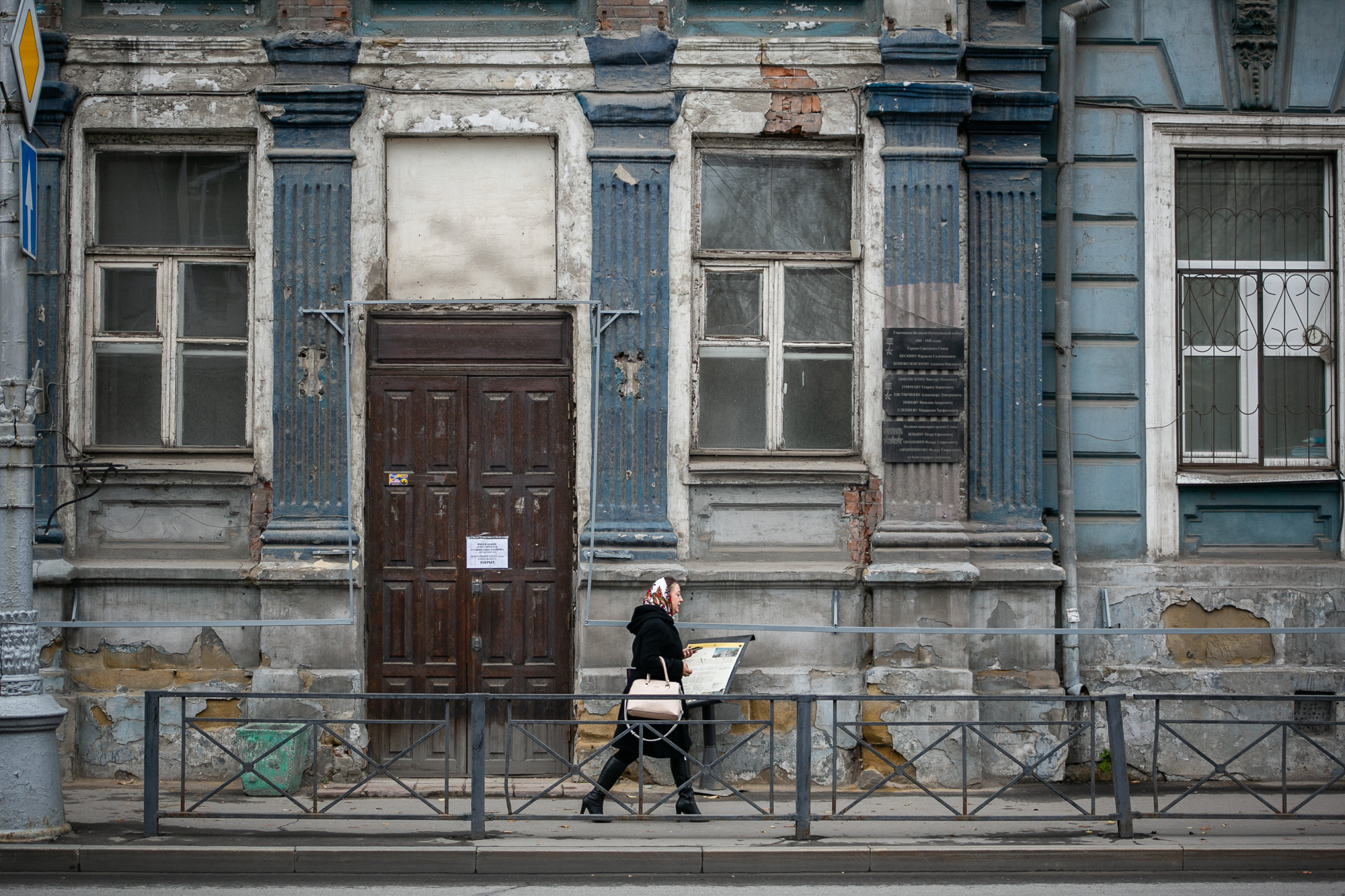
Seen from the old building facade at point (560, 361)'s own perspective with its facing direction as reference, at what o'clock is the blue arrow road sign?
The blue arrow road sign is roughly at 2 o'clock from the old building facade.

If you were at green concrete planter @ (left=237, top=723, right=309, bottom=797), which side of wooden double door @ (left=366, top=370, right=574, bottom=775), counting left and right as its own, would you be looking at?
right

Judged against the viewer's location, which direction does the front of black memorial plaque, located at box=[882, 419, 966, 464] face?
facing the viewer

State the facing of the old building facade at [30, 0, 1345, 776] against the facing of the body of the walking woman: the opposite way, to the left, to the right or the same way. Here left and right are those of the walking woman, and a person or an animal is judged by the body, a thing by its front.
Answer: to the right

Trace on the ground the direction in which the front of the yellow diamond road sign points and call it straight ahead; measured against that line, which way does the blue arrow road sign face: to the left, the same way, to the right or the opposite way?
the same way

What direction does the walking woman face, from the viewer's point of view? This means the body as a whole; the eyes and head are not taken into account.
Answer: to the viewer's right

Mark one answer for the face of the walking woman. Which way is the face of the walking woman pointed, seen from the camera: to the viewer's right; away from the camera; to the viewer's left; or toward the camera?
to the viewer's right

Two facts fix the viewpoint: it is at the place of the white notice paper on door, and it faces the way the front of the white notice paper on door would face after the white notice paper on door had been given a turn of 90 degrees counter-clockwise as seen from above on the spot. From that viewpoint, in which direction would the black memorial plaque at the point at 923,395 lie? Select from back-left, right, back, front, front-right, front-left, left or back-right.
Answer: front

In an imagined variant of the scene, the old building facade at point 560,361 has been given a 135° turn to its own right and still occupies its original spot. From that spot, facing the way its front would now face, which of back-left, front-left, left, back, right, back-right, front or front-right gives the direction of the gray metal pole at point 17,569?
left

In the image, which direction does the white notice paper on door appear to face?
toward the camera

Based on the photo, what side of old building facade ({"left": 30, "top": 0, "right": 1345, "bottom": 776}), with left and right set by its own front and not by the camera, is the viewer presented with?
front

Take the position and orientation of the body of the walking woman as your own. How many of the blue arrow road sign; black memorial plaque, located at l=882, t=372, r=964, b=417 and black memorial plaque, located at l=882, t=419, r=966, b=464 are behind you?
1
